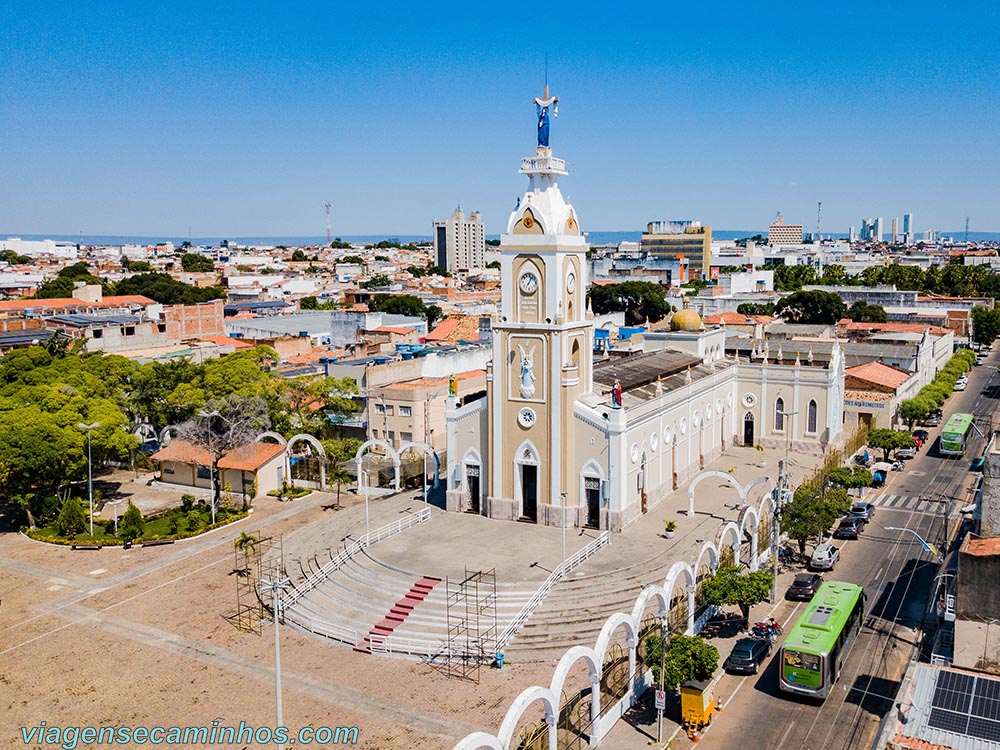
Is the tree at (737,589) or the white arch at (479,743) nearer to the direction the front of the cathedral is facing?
the white arch

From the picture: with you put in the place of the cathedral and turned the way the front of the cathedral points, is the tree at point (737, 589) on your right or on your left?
on your left

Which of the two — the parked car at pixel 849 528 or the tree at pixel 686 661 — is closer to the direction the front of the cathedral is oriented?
the tree

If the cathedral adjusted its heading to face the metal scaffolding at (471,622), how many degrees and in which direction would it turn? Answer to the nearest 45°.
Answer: approximately 45° to its left

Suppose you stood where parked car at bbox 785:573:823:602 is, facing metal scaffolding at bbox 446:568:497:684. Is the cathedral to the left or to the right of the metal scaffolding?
right

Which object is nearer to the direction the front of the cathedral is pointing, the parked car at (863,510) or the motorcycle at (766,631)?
the motorcycle

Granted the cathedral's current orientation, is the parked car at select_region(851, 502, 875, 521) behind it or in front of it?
behind

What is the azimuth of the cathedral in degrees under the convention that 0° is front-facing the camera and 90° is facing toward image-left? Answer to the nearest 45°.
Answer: approximately 45°

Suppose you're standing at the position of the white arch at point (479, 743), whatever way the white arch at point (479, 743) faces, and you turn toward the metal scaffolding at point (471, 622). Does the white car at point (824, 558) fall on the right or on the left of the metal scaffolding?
right

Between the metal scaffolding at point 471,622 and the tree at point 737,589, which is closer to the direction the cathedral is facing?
the metal scaffolding

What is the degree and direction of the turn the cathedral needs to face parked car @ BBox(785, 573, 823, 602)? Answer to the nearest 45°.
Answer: approximately 90° to its left

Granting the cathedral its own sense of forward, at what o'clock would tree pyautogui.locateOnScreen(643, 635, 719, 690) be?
The tree is roughly at 10 o'clock from the cathedral.

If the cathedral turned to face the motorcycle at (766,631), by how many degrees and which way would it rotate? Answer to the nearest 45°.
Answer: approximately 90° to its left

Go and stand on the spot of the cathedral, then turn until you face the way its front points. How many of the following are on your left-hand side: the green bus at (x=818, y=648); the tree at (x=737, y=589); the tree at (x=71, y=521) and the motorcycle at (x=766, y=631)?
3

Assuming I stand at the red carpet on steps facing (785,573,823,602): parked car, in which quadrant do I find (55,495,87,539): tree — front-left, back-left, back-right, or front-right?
back-left
